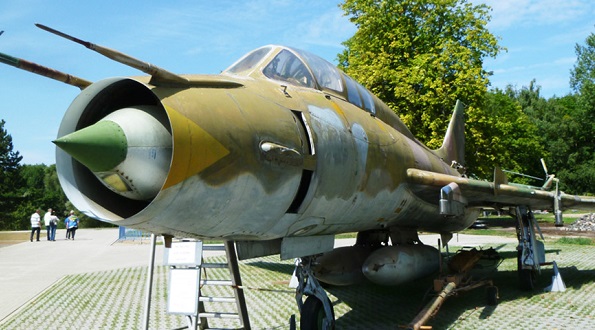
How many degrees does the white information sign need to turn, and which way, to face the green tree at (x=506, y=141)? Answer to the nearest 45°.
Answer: approximately 135° to its left

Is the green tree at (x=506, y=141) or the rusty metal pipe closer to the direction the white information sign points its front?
the rusty metal pipe

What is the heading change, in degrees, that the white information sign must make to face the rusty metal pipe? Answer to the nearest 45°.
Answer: approximately 90° to its left

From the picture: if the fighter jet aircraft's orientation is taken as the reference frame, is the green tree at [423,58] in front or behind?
behind

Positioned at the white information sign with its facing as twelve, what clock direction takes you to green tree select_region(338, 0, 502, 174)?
The green tree is roughly at 7 o'clock from the white information sign.
